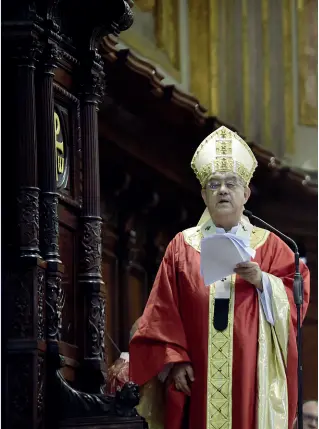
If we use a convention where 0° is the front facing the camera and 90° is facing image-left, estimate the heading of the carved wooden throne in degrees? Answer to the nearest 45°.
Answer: approximately 315°

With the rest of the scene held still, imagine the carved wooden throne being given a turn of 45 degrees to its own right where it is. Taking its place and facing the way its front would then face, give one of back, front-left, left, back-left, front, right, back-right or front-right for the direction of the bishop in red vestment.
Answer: left

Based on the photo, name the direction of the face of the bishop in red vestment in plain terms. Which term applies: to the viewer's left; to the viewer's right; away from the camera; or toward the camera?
toward the camera

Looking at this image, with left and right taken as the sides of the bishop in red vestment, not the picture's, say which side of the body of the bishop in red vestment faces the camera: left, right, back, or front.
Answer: front
